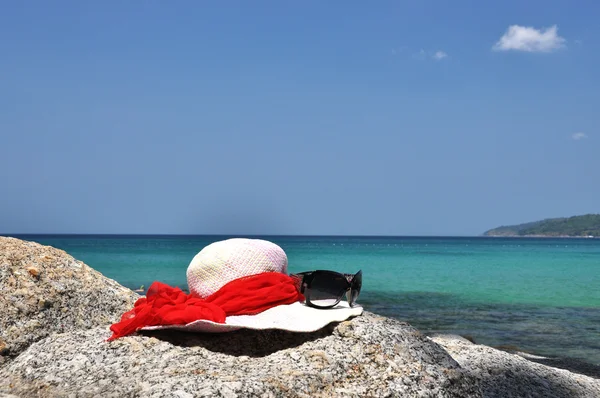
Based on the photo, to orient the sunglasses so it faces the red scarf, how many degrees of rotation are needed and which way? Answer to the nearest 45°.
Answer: approximately 135° to its right

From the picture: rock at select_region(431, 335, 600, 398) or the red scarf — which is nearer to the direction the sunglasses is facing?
the rock

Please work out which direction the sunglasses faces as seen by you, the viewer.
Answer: facing the viewer and to the right of the viewer

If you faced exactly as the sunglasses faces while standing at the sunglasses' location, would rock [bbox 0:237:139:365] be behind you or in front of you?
behind
